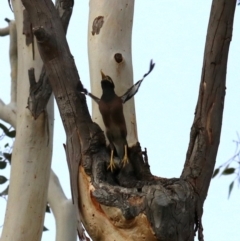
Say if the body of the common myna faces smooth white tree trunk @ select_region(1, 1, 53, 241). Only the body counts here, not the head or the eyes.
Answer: no
